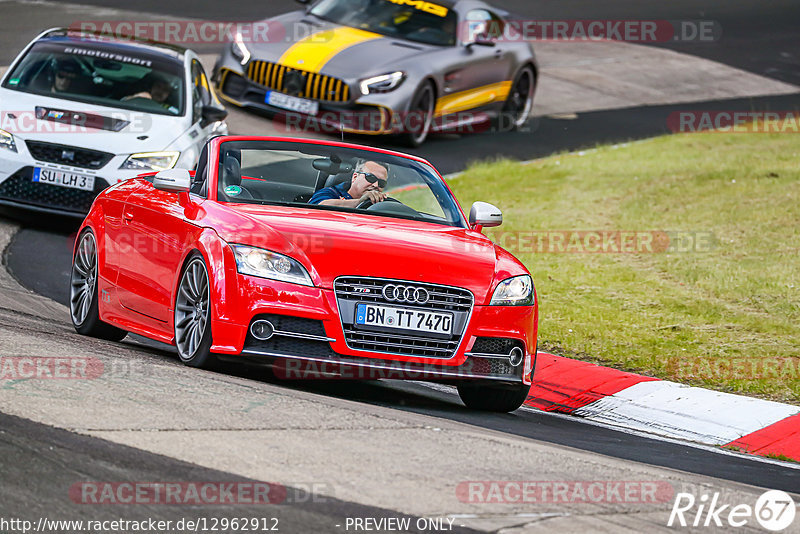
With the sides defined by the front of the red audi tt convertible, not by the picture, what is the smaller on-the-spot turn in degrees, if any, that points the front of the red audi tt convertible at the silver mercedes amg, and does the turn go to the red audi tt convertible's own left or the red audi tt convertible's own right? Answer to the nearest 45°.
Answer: approximately 135° to the red audi tt convertible's own left

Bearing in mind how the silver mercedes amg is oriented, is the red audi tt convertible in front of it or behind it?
in front

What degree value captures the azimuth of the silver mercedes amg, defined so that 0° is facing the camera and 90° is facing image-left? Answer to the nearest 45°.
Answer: approximately 45°

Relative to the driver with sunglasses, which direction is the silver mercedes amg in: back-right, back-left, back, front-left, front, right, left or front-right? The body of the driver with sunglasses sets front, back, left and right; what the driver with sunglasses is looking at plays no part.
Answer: back-left

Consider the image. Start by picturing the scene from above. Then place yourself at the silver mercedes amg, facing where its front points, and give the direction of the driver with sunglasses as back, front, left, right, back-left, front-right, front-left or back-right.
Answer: front-left

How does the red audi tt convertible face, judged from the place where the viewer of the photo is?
facing the viewer and to the right of the viewer

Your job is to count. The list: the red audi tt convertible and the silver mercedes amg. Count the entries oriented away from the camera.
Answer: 0

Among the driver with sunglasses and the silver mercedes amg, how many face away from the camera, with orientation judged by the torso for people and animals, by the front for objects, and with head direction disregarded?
0
